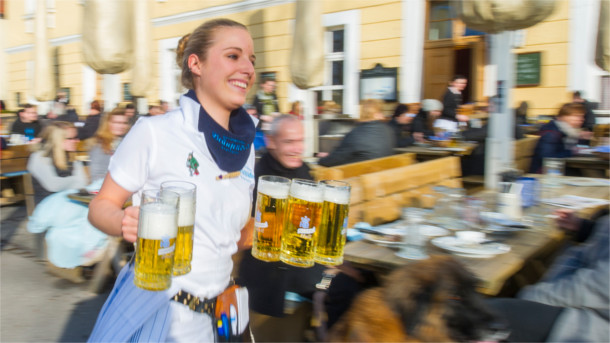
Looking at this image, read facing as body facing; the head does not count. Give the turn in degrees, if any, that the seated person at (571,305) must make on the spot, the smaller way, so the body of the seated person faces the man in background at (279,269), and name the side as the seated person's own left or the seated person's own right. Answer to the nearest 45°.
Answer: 0° — they already face them

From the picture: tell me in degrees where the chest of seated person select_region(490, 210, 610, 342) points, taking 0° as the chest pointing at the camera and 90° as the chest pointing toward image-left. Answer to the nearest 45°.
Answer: approximately 90°

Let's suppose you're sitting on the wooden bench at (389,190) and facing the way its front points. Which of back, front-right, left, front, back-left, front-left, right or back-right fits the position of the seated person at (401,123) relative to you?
back-left
